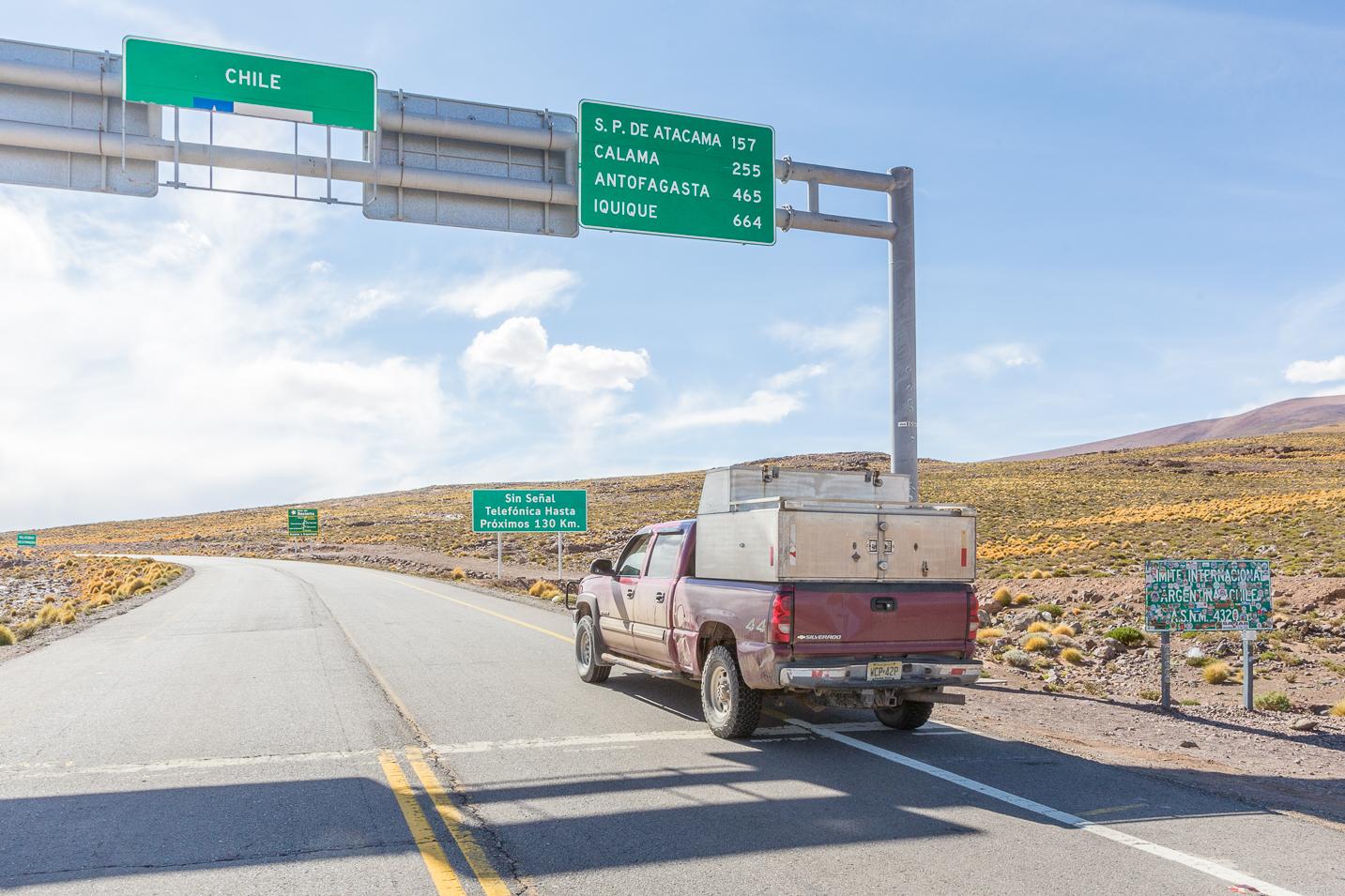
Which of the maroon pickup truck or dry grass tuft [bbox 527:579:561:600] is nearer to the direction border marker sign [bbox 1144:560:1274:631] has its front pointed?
the maroon pickup truck

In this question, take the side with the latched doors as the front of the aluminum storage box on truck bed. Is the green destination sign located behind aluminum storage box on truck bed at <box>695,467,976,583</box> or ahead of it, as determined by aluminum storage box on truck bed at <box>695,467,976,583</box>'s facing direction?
behind

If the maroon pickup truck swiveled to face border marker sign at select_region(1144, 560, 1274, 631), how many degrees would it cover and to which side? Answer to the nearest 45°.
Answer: approximately 90° to its right

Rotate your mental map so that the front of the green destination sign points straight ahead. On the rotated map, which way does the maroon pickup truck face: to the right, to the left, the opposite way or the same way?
the opposite way

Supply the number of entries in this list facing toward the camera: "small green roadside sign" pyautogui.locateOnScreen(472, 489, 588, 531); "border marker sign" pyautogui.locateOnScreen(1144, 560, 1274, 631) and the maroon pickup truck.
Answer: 2
